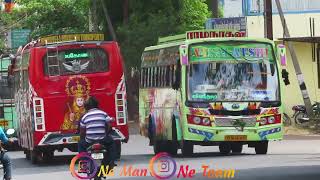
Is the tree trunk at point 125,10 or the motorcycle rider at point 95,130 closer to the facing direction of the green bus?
the motorcycle rider

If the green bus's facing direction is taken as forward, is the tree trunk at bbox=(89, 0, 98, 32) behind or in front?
behind

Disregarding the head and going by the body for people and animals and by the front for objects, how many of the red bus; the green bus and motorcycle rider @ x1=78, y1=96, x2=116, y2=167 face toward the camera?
1

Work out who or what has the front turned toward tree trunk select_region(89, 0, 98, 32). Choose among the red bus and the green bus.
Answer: the red bus

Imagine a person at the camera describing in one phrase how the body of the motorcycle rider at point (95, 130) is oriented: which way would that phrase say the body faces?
away from the camera

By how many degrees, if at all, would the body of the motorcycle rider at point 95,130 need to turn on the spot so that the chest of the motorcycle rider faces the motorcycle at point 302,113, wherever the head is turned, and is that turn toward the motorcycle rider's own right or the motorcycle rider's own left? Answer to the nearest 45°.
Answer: approximately 45° to the motorcycle rider's own right

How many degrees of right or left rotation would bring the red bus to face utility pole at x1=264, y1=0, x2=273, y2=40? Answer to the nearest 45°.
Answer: approximately 45° to its right

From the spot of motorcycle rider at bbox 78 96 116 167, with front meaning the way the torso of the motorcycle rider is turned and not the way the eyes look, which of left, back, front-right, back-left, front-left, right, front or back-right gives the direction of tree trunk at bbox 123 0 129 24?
front

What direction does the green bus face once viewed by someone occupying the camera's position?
facing the viewer

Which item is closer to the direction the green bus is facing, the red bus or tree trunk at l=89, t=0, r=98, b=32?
the red bus

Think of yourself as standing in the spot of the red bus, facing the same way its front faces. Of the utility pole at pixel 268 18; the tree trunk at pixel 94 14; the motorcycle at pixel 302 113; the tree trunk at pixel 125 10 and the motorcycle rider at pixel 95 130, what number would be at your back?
1

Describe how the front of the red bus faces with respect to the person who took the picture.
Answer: facing away from the viewer

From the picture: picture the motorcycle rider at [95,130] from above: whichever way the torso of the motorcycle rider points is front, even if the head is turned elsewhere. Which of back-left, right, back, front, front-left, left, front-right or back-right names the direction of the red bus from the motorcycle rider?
front

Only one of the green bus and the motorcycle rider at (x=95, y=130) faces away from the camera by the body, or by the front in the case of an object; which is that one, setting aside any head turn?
the motorcycle rider
